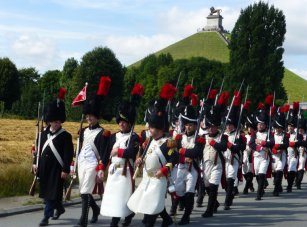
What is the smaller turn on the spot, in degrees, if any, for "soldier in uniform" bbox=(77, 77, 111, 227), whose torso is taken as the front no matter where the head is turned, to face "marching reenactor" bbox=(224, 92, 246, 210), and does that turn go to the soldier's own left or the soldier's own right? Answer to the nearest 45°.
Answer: approximately 180°

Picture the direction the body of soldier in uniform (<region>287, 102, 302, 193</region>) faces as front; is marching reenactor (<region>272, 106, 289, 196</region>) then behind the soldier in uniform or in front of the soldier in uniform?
in front

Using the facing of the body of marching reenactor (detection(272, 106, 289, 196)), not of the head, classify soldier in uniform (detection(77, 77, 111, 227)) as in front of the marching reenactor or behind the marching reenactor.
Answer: in front

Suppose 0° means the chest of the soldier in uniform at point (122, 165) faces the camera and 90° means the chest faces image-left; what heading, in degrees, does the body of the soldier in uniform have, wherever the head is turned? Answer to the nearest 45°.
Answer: approximately 45°

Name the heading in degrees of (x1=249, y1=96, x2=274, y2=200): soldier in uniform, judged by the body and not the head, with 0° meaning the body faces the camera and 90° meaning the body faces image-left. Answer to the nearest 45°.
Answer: approximately 45°
